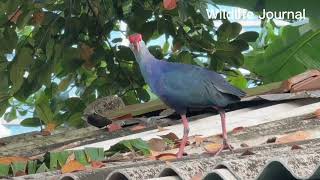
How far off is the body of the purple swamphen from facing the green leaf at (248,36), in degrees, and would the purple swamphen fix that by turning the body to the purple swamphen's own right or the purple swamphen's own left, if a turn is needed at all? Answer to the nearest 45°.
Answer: approximately 90° to the purple swamphen's own right

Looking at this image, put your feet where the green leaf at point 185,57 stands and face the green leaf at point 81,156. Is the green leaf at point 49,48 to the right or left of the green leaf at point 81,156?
right

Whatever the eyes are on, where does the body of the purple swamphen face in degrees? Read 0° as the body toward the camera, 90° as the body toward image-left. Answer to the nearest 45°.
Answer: approximately 90°

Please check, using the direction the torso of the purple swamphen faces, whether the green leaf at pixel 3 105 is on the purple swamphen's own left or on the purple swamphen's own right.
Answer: on the purple swamphen's own right
